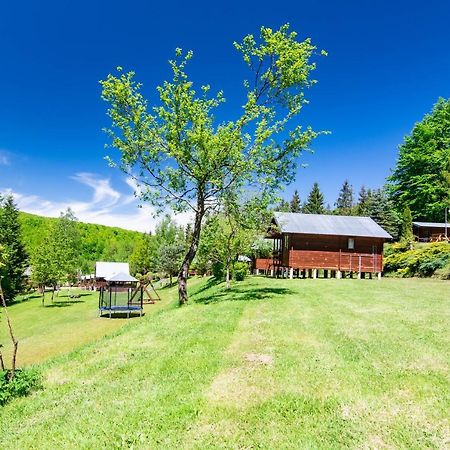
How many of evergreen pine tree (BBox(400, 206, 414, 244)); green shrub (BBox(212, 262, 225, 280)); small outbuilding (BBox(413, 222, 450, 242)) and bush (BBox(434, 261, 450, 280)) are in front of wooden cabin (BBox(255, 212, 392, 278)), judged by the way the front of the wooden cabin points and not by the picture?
1

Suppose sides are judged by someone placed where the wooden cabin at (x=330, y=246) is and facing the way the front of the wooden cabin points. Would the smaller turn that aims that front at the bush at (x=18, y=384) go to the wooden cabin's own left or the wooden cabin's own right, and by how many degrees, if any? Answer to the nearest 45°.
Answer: approximately 90° to the wooden cabin's own left

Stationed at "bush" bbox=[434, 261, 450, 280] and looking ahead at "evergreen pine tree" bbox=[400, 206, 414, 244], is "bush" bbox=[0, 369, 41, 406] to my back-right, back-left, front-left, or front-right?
back-left

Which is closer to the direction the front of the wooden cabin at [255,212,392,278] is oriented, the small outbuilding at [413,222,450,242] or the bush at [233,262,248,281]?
the bush

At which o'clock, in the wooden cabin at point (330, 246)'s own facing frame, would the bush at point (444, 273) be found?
The bush is roughly at 7 o'clock from the wooden cabin.

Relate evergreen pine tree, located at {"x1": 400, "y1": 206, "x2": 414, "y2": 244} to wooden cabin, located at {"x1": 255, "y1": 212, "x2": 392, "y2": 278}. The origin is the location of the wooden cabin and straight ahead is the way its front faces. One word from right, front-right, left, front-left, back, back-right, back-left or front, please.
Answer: back-right

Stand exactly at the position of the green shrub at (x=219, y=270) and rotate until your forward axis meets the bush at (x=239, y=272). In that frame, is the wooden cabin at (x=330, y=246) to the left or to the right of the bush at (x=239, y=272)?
left

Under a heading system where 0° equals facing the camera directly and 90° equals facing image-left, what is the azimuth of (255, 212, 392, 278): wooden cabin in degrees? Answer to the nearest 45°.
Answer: approximately 90°

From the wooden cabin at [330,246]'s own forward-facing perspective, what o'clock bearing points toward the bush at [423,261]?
The bush is roughly at 6 o'clock from the wooden cabin.

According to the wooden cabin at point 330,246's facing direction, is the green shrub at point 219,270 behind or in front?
in front

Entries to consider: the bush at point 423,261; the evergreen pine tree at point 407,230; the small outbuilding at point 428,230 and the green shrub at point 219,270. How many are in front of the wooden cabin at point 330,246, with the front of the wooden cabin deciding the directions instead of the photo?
1
